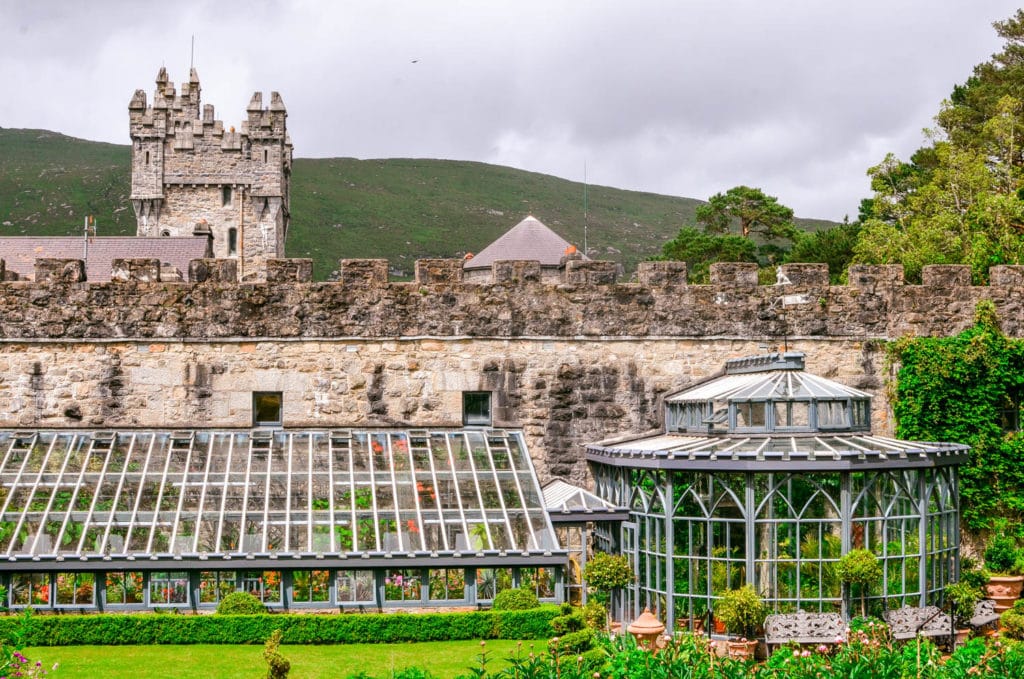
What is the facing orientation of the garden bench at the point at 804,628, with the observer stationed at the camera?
facing the viewer

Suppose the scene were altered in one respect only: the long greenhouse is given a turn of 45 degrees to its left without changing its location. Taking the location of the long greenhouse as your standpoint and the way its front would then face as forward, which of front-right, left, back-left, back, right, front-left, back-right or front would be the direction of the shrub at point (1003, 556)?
front-left

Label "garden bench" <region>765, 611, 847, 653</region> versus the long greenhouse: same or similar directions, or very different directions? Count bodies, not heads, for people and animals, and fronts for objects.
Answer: same or similar directions

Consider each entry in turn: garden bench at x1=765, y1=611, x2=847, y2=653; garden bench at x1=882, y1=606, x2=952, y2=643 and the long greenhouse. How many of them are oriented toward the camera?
3

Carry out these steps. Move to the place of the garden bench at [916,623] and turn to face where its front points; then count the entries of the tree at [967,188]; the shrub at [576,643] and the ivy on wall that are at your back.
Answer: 2

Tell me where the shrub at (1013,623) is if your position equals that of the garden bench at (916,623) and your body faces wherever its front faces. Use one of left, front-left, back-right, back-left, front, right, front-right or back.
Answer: back-left

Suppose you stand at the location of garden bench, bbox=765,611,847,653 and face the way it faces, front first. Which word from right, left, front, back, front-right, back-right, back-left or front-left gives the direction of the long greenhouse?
right

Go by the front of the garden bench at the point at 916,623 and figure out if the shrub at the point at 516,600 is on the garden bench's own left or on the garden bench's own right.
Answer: on the garden bench's own right

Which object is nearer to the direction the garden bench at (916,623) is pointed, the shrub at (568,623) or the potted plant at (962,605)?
the shrub

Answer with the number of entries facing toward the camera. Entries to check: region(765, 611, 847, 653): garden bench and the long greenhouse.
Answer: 2

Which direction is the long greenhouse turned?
toward the camera

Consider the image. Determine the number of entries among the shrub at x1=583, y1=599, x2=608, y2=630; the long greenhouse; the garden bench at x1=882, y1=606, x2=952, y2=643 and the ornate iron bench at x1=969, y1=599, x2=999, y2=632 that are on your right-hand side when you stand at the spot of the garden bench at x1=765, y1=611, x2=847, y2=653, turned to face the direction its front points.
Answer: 2

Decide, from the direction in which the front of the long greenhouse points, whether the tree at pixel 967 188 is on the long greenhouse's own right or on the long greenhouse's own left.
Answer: on the long greenhouse's own left

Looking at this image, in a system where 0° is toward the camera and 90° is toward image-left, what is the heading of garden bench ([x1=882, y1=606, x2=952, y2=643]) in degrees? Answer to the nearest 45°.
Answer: approximately 0°

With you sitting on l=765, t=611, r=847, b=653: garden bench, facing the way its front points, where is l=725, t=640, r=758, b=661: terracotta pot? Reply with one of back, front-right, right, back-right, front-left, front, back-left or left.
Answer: right

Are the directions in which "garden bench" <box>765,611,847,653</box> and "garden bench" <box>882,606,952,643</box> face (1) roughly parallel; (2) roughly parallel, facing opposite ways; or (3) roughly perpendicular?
roughly parallel

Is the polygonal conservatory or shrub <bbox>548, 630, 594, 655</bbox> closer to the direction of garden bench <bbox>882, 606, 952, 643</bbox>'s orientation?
the shrub
